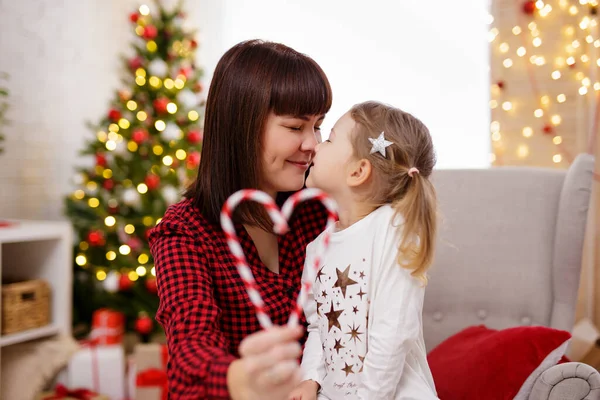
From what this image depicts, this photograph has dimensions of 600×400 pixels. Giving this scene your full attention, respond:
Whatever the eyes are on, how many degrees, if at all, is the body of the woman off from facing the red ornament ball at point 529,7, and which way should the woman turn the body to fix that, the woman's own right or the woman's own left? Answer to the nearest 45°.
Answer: approximately 90° to the woman's own left

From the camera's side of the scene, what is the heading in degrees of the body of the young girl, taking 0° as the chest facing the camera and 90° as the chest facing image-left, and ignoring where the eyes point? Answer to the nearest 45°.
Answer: approximately 45°

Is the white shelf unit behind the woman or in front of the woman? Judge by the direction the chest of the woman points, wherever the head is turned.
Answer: behind

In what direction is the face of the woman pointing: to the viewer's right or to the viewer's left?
to the viewer's right

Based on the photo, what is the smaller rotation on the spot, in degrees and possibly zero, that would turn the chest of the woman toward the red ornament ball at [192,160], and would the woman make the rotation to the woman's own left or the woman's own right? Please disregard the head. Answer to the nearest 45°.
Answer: approximately 135° to the woman's own left

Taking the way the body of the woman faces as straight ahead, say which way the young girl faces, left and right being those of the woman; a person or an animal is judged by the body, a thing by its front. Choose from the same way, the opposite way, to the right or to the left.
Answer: to the right

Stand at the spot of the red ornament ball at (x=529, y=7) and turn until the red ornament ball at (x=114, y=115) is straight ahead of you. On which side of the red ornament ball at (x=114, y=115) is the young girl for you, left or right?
left
